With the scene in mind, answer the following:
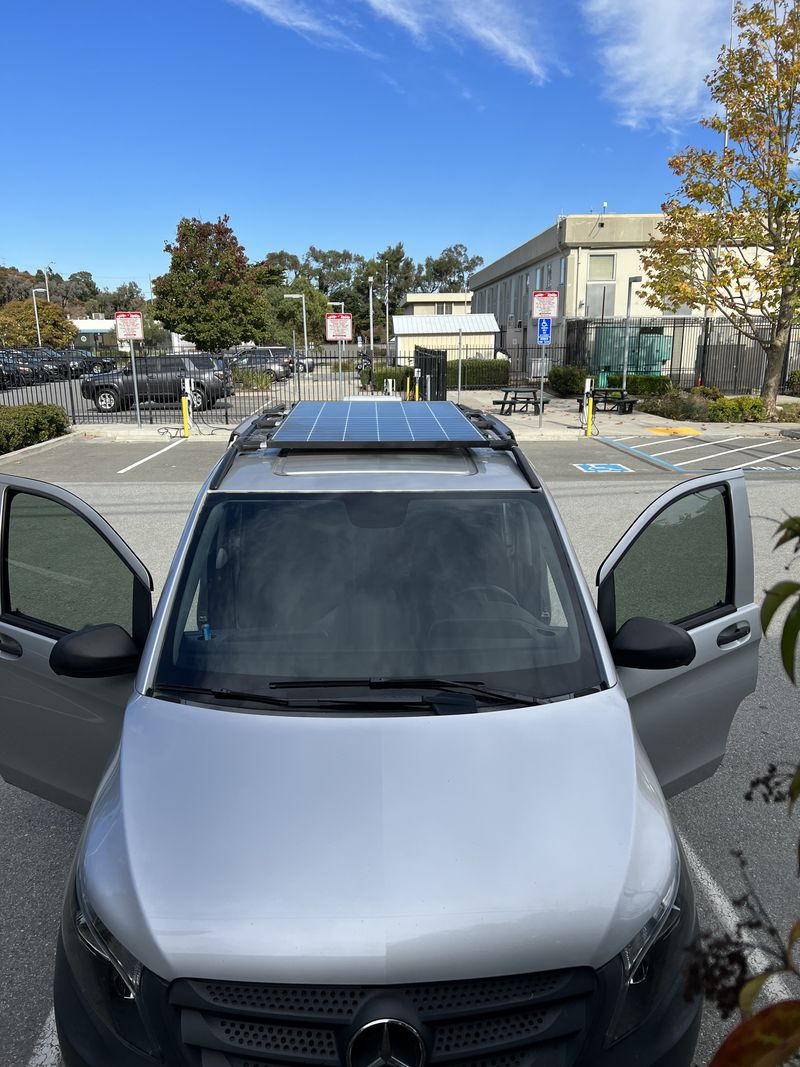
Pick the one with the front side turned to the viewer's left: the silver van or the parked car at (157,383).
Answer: the parked car

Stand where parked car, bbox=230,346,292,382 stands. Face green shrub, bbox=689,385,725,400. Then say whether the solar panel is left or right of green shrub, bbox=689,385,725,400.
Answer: right

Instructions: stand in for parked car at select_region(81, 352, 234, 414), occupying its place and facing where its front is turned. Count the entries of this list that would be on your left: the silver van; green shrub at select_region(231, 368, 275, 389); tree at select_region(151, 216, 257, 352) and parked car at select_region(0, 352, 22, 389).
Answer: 1

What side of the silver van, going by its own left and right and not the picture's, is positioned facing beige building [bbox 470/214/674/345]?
back

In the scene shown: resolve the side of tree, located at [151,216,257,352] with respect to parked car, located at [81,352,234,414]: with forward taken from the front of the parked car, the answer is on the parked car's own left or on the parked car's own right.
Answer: on the parked car's own right

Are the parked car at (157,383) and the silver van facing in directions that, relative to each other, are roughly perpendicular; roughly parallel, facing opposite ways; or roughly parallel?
roughly perpendicular

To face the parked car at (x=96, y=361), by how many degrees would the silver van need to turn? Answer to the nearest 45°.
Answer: approximately 180°

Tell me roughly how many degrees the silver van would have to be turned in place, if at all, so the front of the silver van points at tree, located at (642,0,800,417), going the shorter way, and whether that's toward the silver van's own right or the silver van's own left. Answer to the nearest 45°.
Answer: approximately 135° to the silver van's own left

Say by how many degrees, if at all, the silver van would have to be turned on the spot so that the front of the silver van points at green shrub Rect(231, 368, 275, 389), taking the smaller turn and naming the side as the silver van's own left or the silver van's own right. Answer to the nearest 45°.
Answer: approximately 180°

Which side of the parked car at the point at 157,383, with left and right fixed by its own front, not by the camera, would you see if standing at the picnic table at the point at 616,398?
back

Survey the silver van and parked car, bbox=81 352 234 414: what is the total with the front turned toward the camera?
1

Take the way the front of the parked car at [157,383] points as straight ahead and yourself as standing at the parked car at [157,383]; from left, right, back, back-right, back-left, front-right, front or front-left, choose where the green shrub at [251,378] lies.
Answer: back-right

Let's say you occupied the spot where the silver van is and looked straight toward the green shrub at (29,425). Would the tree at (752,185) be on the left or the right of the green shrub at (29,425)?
right

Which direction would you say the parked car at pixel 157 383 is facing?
to the viewer's left
